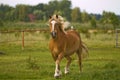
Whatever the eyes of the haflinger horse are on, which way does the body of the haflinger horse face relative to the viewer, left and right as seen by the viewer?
facing the viewer and to the left of the viewer
